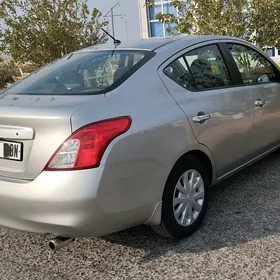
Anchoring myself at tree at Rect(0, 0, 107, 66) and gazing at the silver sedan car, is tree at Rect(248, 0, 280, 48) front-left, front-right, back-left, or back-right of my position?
front-left

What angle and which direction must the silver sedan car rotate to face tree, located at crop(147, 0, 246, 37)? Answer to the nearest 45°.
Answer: approximately 45° to its left

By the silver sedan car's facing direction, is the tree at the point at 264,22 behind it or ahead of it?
ahead

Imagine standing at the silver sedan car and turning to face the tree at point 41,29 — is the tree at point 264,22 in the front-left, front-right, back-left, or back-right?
front-right

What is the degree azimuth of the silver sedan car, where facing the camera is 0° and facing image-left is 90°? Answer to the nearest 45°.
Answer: approximately 225°

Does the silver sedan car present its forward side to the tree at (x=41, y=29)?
no

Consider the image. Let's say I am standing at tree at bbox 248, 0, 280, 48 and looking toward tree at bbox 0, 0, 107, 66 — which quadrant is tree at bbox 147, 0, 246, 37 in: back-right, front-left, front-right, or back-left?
front-left

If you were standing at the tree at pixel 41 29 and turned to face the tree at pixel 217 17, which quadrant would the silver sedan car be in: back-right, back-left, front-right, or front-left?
front-right
